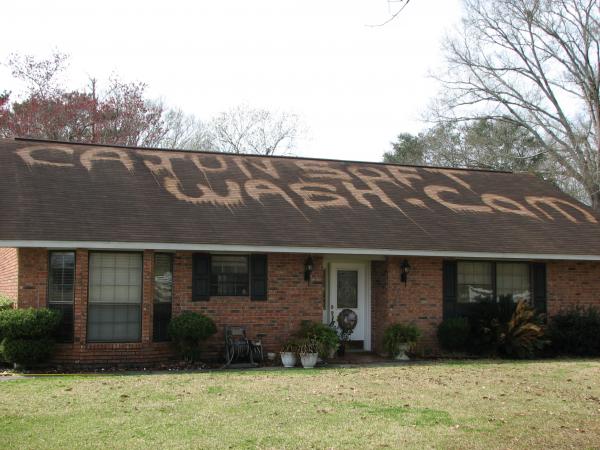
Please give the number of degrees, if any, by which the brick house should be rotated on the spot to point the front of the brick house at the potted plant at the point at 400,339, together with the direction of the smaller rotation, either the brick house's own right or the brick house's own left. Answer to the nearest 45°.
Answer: approximately 90° to the brick house's own left

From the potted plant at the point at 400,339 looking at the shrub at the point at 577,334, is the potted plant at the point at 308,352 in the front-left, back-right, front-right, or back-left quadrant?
back-right

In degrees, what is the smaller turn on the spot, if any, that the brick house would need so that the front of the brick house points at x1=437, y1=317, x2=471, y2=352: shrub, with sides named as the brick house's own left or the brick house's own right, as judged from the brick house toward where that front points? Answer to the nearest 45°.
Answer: approximately 90° to the brick house's own left

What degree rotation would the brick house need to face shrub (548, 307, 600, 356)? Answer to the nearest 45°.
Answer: approximately 90° to its left

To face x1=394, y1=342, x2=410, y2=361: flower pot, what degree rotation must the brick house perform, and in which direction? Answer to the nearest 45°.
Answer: approximately 90° to its left

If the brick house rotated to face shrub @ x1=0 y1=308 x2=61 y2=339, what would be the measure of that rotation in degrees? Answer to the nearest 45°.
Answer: approximately 45° to its right

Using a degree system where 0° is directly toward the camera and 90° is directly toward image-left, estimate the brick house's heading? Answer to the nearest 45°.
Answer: approximately 0°
